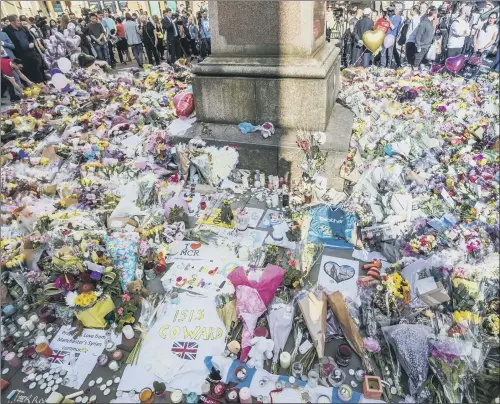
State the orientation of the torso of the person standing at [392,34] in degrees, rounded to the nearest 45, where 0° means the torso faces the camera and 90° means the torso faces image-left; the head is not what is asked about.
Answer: approximately 45°

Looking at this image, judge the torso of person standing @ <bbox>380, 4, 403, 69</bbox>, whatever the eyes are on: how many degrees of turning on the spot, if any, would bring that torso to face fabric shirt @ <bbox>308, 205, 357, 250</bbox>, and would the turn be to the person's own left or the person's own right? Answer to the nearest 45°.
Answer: approximately 45° to the person's own left

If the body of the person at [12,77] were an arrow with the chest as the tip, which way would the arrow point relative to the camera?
to the viewer's right

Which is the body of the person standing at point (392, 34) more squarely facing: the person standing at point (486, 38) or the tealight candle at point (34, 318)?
the tealight candle

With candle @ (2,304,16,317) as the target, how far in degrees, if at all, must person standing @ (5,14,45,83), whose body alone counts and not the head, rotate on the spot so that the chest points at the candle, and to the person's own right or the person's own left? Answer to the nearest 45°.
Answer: approximately 45° to the person's own right

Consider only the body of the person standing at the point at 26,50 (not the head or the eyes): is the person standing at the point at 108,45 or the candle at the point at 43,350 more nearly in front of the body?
the candle

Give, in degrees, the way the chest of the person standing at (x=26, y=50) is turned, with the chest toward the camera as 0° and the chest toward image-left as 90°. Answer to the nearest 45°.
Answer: approximately 315°

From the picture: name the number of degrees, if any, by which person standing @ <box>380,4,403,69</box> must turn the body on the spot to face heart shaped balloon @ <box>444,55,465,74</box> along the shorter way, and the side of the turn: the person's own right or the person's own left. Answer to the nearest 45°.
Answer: approximately 90° to the person's own left
